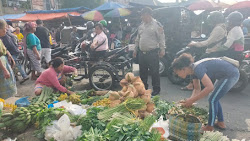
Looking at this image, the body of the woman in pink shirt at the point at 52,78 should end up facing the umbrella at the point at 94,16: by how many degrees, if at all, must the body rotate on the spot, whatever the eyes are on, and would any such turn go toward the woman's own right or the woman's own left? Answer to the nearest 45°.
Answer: approximately 90° to the woman's own left

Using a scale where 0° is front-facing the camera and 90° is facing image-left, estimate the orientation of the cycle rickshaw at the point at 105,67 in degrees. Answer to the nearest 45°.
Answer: approximately 90°

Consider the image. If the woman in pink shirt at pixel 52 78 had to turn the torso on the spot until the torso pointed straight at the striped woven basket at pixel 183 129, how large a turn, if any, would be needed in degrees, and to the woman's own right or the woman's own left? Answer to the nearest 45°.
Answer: approximately 45° to the woman's own right

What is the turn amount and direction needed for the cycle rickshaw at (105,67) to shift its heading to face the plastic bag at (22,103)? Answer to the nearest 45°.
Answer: approximately 45° to its left

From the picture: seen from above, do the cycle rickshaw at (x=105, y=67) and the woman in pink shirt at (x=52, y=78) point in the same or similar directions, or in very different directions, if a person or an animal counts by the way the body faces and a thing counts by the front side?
very different directions

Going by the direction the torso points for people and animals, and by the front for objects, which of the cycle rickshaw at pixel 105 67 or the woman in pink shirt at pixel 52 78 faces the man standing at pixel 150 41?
the woman in pink shirt

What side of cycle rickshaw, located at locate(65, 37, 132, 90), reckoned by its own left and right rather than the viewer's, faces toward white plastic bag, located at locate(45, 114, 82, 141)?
left

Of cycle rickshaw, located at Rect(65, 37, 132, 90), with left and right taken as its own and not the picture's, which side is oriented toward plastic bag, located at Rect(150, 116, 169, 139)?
left

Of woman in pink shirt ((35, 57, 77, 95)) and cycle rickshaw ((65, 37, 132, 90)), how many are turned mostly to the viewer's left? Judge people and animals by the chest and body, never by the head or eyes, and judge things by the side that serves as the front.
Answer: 1

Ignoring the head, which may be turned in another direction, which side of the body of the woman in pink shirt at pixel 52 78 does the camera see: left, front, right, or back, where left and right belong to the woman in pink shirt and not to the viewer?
right

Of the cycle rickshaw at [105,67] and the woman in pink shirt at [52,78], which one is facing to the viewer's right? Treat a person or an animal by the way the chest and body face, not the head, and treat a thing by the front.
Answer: the woman in pink shirt
